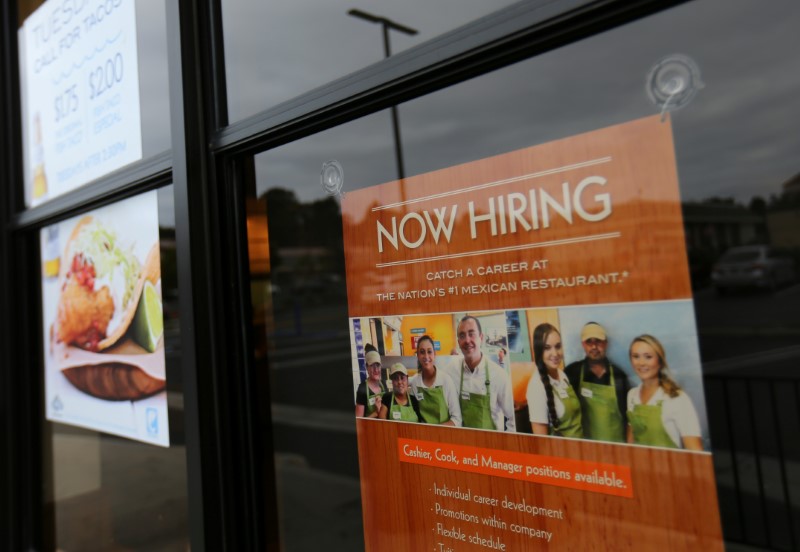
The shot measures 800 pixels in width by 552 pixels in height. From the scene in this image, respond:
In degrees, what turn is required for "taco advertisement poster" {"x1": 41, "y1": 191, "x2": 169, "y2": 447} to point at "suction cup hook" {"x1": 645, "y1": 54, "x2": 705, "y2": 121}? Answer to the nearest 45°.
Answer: approximately 90° to its left

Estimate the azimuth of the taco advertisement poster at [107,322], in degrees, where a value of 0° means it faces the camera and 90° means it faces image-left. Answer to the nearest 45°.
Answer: approximately 45°

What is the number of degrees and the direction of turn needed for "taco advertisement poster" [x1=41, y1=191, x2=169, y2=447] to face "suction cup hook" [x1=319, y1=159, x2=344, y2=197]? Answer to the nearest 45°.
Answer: approximately 90° to its left
